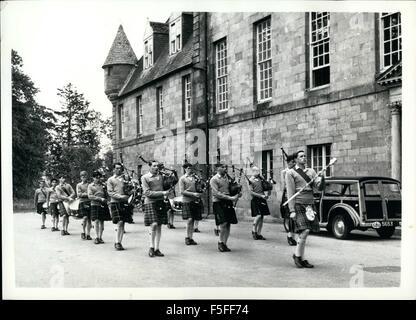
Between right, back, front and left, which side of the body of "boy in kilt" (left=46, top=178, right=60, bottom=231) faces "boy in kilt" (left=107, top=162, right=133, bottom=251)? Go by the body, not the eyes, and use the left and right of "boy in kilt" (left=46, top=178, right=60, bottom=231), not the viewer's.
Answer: front

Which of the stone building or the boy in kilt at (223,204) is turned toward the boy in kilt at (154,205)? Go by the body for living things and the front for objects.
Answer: the stone building

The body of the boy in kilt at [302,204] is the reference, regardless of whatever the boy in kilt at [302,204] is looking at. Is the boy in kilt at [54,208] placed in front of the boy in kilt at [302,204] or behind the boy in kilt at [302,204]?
behind

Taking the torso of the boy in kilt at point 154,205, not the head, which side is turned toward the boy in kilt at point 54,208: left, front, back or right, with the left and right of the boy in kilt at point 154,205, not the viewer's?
back

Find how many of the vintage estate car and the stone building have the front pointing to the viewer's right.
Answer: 0

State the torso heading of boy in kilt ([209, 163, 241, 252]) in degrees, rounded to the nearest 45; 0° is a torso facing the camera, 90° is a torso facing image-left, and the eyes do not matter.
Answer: approximately 315°

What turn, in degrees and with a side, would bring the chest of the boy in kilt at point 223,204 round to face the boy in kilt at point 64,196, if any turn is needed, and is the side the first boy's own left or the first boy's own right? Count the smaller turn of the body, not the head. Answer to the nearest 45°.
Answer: approximately 180°

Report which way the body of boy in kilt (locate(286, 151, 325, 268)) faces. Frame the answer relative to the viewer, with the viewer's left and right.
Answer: facing the viewer and to the right of the viewer

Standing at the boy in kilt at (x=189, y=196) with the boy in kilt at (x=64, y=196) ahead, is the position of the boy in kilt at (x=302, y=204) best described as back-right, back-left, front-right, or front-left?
back-left

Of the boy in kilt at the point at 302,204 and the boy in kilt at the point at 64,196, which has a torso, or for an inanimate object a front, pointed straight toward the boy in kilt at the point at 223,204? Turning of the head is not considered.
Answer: the boy in kilt at the point at 64,196
